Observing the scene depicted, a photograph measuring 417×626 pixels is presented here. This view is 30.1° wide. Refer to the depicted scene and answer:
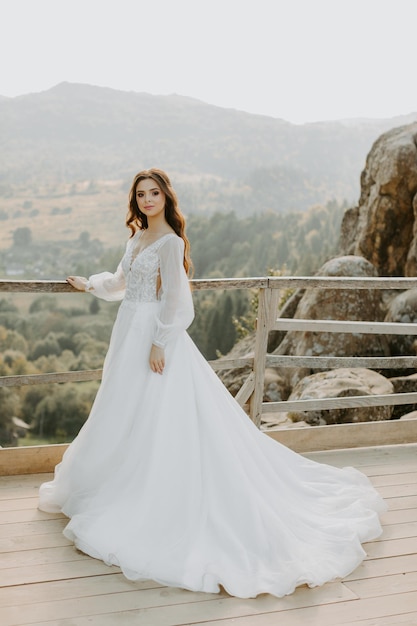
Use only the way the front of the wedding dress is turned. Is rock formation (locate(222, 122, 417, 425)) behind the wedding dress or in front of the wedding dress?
behind

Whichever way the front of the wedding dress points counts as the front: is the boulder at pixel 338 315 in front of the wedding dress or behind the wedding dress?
behind

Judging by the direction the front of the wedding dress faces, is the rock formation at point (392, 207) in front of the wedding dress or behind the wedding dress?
behind

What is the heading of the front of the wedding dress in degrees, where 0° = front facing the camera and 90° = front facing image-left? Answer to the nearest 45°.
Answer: approximately 45°

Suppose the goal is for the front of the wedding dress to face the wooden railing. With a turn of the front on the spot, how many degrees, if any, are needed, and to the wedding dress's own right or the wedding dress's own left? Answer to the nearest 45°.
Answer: approximately 180°

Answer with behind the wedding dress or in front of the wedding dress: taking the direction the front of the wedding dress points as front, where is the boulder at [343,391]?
behind
